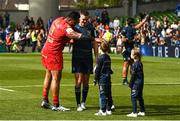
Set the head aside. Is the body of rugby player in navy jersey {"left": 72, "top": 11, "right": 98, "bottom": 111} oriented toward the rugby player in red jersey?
no

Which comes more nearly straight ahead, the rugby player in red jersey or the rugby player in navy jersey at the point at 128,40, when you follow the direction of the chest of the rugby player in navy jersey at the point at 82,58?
the rugby player in red jersey

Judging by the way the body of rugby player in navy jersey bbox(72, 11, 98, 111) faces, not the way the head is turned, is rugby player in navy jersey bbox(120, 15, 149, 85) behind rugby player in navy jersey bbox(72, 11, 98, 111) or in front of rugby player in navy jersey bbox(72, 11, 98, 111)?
behind

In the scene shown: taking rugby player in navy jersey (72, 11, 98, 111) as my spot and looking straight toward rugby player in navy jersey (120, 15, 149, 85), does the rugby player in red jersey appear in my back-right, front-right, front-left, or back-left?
back-left

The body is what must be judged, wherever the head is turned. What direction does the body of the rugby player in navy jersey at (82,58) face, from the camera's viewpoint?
toward the camera
